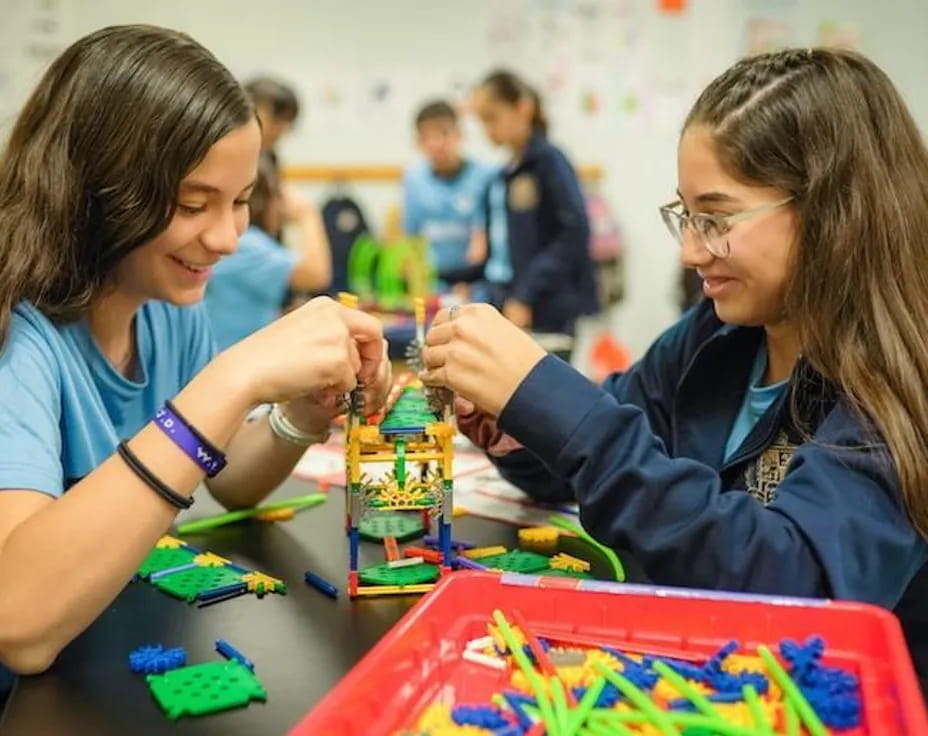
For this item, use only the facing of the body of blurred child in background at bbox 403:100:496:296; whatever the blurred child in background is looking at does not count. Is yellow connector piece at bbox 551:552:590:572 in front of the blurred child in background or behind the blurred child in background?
in front

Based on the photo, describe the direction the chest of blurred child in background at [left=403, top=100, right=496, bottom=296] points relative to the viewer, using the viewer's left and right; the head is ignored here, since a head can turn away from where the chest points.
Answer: facing the viewer

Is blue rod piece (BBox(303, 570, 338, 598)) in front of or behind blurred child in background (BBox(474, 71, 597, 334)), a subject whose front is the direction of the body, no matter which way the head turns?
in front

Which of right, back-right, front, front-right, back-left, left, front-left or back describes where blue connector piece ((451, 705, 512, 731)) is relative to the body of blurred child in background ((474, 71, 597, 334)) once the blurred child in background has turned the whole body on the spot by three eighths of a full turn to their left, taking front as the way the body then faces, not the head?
right

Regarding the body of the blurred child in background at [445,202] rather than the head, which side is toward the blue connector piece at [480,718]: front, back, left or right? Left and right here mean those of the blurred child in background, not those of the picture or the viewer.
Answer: front

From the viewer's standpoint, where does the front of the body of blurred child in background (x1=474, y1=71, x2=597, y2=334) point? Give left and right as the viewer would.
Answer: facing the viewer and to the left of the viewer

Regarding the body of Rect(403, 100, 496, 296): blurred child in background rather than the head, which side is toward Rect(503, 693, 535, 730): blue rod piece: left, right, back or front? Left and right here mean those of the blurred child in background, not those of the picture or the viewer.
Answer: front

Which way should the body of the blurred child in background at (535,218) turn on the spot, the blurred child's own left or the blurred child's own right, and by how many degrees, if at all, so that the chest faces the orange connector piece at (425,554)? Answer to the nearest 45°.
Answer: approximately 45° to the blurred child's own left

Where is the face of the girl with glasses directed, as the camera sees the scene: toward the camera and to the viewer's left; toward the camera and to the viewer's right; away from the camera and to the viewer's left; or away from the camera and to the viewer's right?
toward the camera and to the viewer's left

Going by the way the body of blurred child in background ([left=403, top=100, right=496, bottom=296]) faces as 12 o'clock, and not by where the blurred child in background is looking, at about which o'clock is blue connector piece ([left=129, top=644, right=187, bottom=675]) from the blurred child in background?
The blue connector piece is roughly at 12 o'clock from the blurred child in background.

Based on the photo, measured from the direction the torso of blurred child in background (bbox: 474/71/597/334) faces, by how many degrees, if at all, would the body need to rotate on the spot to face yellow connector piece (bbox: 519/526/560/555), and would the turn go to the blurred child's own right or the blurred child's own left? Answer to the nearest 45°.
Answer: approximately 45° to the blurred child's own left

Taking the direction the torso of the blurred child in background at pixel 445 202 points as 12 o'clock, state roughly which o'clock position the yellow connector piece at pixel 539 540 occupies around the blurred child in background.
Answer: The yellow connector piece is roughly at 12 o'clock from the blurred child in background.

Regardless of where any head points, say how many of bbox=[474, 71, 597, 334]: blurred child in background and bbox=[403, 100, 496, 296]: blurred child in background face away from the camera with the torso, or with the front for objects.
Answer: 0
